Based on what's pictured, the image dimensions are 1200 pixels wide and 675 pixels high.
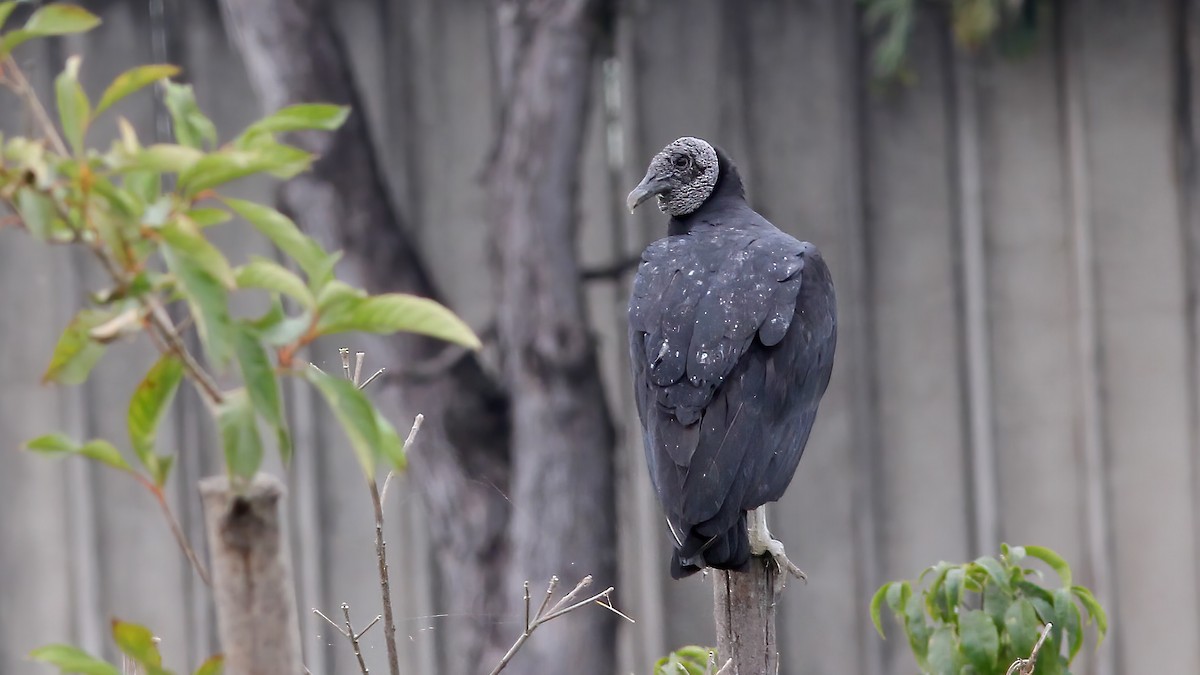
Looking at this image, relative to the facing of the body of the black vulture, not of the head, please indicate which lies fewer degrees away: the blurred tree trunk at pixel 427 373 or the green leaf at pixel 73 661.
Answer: the blurred tree trunk

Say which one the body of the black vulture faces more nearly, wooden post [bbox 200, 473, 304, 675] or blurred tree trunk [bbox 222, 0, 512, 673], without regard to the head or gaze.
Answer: the blurred tree trunk

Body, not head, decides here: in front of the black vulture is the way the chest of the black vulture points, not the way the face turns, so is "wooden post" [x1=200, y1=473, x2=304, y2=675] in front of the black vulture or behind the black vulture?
behind

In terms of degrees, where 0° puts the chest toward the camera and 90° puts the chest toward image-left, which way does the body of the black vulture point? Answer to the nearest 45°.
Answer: approximately 225°
